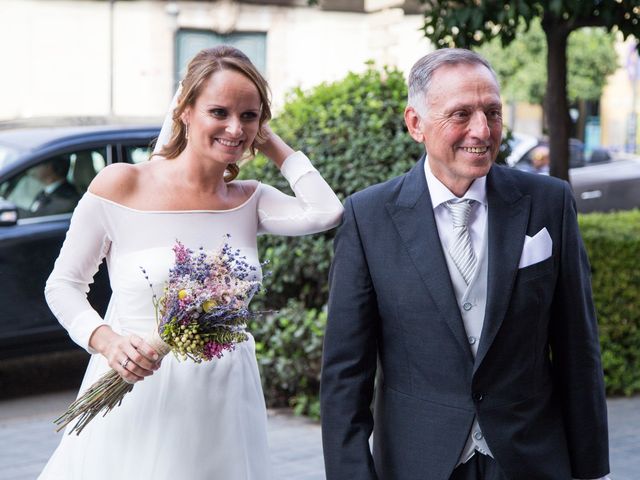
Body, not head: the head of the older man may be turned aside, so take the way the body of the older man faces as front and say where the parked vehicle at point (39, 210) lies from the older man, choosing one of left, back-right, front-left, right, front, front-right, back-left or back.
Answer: back-right

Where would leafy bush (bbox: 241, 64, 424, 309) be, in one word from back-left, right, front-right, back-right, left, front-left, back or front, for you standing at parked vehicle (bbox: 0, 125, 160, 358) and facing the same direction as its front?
back-left

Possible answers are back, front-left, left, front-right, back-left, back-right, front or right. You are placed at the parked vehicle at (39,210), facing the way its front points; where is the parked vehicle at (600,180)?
back-right

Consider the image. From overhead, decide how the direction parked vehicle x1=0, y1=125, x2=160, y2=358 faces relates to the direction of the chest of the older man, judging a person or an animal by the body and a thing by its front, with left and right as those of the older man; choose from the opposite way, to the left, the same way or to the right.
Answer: to the right

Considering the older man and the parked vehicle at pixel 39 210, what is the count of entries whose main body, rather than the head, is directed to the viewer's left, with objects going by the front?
1

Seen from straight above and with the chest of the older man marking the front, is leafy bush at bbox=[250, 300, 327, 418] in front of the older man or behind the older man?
behind

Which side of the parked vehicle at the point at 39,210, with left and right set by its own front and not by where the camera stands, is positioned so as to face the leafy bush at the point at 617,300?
back

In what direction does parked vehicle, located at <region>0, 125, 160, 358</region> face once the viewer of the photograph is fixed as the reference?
facing to the left of the viewer

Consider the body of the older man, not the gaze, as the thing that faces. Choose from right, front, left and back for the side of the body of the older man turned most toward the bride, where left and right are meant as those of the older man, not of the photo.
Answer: right

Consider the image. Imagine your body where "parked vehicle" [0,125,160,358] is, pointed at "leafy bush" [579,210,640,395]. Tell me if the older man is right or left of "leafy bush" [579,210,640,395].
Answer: right

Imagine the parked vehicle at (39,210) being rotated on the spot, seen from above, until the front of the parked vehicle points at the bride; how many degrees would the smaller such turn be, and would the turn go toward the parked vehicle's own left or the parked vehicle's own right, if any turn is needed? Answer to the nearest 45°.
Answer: approximately 90° to the parked vehicle's own left
